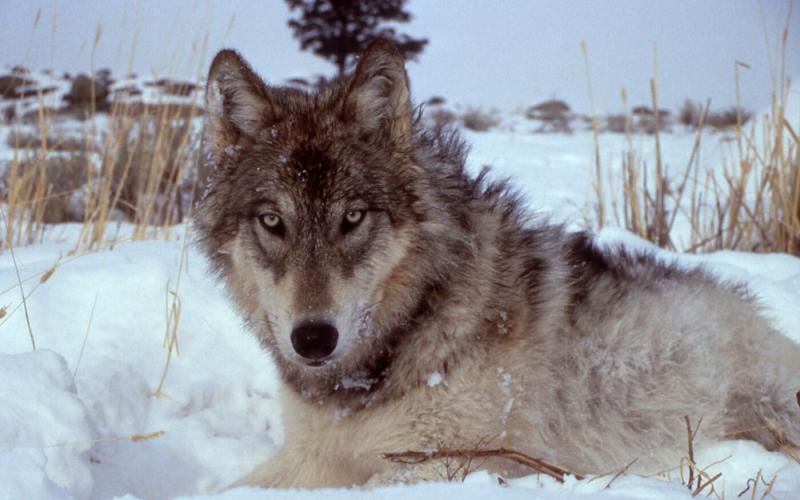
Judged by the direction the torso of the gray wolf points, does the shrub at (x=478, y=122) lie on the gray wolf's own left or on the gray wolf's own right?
on the gray wolf's own right

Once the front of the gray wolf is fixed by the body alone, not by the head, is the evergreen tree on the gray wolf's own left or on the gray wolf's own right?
on the gray wolf's own right

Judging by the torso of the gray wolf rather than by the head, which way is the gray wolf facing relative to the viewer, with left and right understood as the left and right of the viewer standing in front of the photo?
facing the viewer and to the left of the viewer
